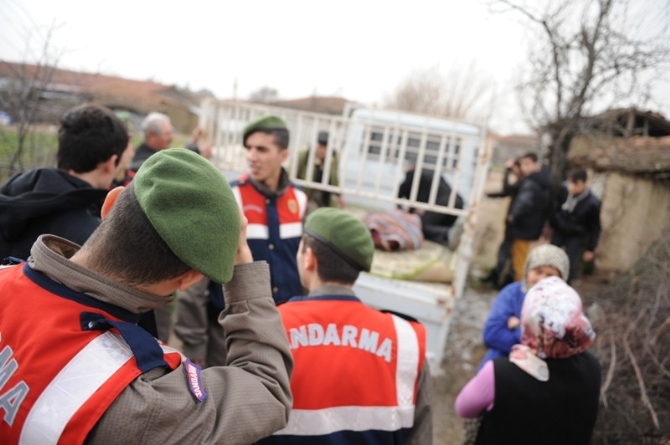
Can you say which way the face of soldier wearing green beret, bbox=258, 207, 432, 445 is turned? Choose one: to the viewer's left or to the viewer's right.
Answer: to the viewer's left

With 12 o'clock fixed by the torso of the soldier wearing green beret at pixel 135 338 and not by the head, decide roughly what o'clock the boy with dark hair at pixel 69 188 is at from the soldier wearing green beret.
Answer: The boy with dark hair is roughly at 10 o'clock from the soldier wearing green beret.

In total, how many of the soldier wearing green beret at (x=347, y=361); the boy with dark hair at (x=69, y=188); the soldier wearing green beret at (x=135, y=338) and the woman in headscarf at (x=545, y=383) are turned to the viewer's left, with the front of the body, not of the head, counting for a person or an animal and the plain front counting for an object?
0

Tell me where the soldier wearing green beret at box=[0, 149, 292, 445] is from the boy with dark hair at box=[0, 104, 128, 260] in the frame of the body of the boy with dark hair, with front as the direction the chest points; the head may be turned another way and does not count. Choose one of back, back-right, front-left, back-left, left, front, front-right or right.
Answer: back-right

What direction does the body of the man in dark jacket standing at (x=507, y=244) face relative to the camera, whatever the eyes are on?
to the viewer's left

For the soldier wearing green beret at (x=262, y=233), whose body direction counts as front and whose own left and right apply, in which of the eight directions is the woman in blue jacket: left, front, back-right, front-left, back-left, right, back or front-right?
back-left

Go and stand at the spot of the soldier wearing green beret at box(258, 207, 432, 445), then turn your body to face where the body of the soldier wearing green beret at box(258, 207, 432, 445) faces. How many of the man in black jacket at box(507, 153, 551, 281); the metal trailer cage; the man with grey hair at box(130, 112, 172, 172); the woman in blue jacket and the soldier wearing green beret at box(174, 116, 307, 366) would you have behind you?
0

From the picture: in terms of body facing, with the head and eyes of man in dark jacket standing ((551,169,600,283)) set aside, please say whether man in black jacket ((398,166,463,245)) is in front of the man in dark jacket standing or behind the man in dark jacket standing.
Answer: in front

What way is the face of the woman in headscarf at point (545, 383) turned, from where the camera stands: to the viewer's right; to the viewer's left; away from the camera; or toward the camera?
away from the camera

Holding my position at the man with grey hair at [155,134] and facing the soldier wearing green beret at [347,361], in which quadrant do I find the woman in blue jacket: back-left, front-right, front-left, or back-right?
front-left

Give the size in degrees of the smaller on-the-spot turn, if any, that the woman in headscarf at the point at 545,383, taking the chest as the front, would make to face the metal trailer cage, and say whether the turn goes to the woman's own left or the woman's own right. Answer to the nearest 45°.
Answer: approximately 45° to the woman's own left

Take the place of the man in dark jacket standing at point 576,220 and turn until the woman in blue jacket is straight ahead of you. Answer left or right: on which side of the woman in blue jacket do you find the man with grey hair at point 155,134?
right

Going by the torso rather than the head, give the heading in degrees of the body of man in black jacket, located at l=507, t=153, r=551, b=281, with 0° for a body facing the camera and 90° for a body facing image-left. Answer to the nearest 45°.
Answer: approximately 90°

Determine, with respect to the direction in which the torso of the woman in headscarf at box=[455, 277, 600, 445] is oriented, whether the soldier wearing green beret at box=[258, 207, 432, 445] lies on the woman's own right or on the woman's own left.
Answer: on the woman's own left

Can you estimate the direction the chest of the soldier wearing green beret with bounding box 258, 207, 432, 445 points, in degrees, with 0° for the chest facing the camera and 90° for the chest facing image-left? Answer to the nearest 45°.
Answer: approximately 180°
